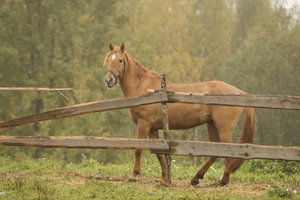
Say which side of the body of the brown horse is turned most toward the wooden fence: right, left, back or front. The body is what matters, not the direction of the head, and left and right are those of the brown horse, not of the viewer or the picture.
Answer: left

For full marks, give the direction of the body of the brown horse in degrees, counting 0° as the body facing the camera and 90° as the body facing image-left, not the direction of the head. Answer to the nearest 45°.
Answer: approximately 90°
